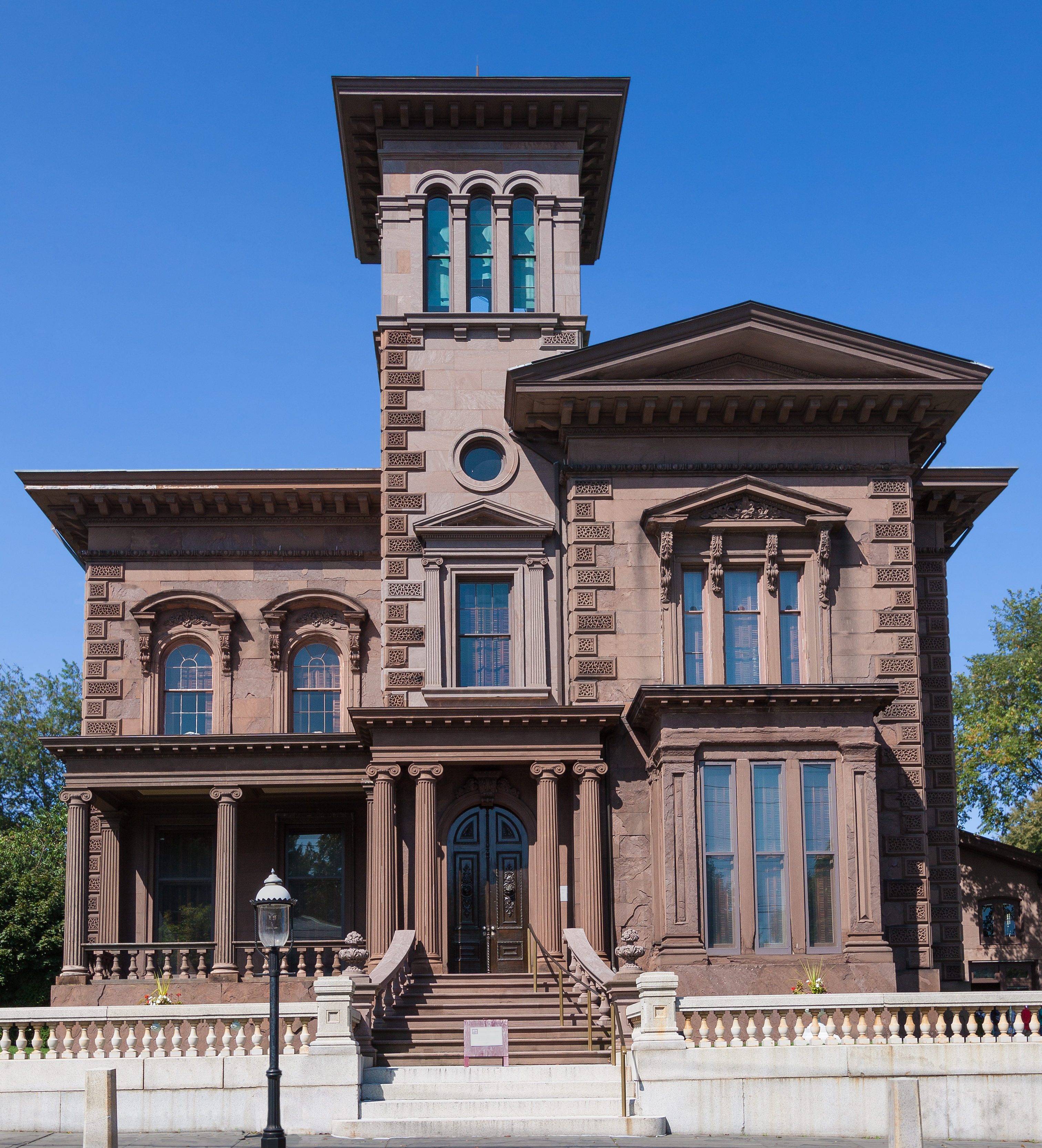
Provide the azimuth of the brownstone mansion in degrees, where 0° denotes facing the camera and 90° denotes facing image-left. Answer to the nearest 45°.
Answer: approximately 0°

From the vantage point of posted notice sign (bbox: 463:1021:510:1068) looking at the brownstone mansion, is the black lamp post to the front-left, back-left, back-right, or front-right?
back-left

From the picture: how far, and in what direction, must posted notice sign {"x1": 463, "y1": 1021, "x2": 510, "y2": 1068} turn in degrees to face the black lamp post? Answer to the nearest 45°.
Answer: approximately 45° to its right

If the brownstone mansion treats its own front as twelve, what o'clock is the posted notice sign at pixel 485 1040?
The posted notice sign is roughly at 12 o'clock from the brownstone mansion.

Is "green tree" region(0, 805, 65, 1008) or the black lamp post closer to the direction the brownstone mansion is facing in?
the black lamp post

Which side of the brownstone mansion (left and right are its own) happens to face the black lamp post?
front

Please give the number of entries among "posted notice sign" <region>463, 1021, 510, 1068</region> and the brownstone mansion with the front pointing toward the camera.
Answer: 2

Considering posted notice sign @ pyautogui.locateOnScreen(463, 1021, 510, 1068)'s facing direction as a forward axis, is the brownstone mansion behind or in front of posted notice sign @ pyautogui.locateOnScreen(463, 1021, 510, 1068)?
behind

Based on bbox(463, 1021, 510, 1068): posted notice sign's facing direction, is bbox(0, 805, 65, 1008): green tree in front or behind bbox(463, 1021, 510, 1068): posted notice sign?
behind
